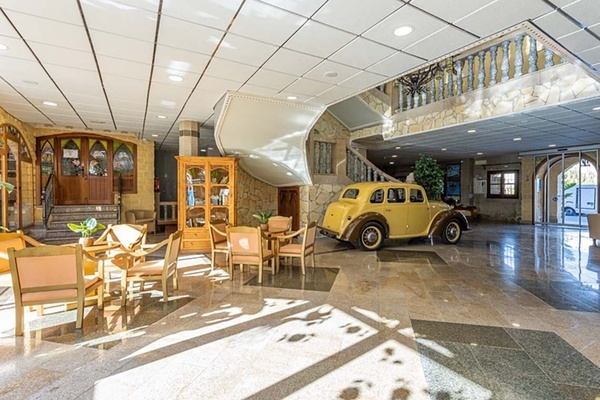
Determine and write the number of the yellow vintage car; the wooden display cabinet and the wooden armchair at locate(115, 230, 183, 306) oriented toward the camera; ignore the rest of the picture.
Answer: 1

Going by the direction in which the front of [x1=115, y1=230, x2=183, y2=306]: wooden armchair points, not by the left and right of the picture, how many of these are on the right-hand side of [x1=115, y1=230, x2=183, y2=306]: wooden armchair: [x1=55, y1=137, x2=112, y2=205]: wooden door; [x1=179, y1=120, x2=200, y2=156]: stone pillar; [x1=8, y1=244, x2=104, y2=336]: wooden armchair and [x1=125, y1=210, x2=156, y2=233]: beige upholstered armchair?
3

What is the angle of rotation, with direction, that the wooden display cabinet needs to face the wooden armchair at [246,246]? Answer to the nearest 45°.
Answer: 0° — it already faces it

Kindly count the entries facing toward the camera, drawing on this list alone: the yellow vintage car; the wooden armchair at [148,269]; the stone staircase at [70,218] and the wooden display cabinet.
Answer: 2

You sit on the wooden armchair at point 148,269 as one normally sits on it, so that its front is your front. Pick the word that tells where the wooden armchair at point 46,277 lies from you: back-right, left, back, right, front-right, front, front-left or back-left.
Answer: front-left

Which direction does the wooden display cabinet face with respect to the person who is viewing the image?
facing the viewer

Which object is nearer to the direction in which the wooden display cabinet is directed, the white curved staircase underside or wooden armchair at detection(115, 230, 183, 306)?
the wooden armchair

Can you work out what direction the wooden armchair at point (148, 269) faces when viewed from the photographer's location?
facing to the left of the viewer

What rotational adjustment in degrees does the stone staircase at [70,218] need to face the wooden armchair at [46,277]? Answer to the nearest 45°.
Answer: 0° — it already faces it

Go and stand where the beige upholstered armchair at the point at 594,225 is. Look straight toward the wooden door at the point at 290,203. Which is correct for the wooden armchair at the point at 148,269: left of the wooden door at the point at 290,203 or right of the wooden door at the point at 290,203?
left
